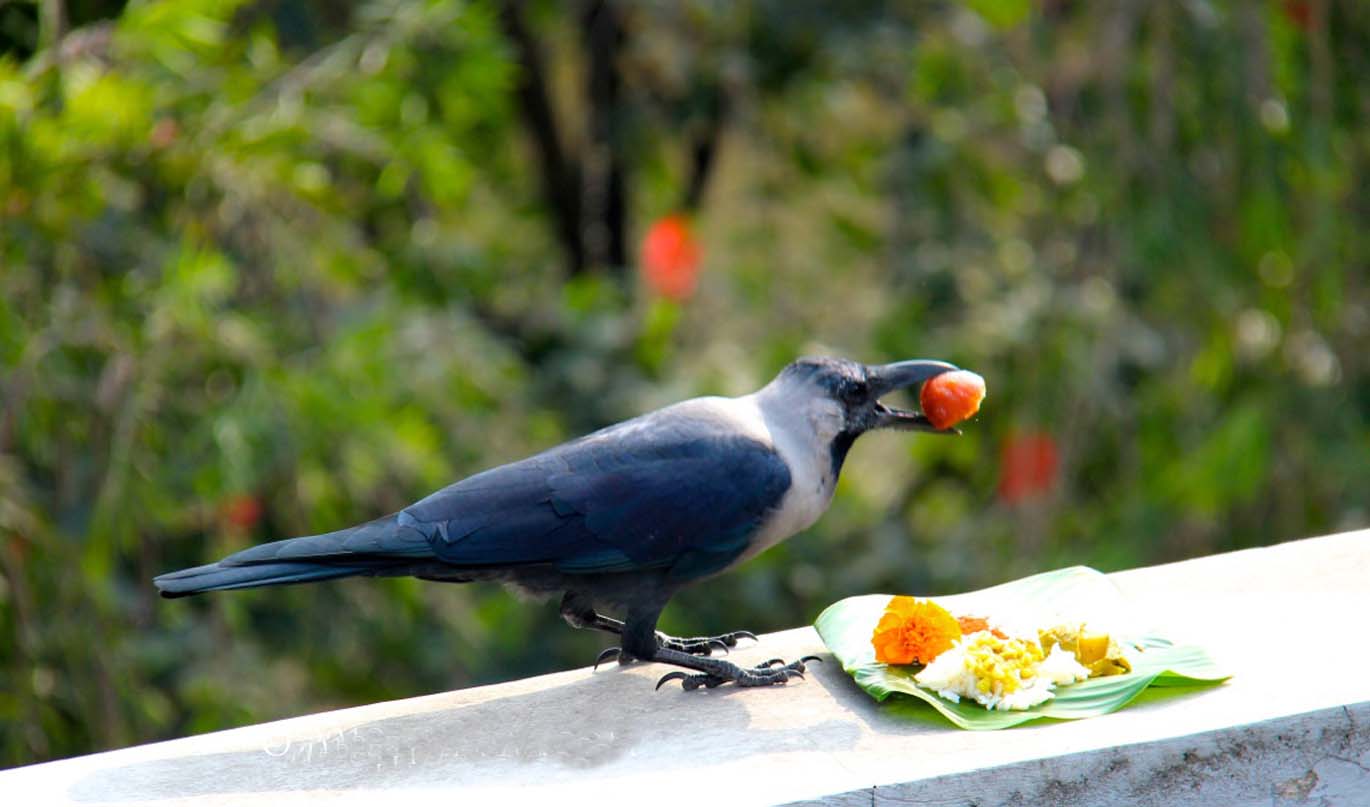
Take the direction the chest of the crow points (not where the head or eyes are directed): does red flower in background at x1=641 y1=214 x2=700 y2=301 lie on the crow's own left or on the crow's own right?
on the crow's own left

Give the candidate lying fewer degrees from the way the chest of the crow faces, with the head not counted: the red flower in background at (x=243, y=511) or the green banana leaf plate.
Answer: the green banana leaf plate

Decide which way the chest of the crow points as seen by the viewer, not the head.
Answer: to the viewer's right

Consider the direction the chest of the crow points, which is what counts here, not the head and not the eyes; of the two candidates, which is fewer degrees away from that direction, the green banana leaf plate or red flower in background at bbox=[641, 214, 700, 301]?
the green banana leaf plate

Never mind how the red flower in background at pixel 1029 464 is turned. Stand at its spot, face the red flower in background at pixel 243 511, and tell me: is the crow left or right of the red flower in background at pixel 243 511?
left

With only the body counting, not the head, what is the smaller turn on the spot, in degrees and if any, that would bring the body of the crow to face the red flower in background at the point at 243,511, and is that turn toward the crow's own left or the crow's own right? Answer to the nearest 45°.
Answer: approximately 135° to the crow's own left

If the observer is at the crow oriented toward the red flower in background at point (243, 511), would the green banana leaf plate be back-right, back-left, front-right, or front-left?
back-right

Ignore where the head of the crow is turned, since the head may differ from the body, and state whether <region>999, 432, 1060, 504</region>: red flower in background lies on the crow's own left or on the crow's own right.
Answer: on the crow's own left
